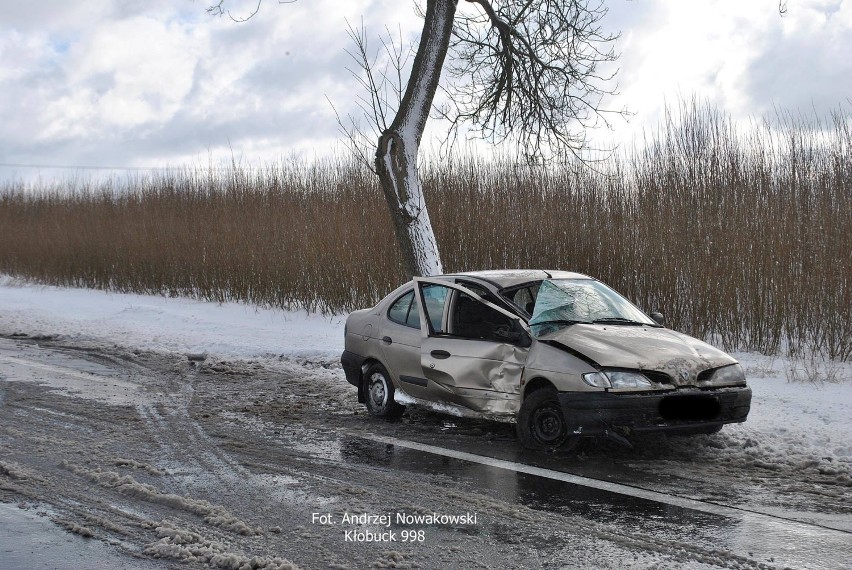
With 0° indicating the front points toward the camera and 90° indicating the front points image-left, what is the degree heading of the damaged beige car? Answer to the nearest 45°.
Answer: approximately 315°
